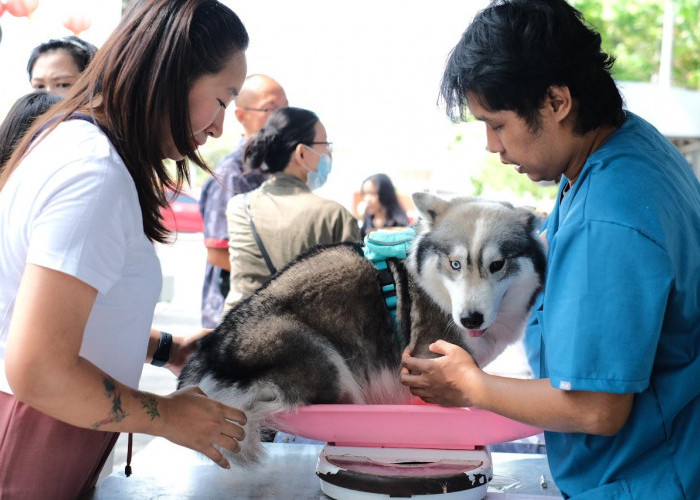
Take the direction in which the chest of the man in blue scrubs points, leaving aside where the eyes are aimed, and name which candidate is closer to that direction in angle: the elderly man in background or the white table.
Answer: the white table

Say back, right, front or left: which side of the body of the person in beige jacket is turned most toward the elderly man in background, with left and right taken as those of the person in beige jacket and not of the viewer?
left

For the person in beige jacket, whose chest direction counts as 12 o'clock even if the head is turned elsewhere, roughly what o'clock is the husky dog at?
The husky dog is roughly at 4 o'clock from the person in beige jacket.

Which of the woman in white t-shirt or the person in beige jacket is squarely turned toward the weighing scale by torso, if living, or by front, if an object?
the woman in white t-shirt

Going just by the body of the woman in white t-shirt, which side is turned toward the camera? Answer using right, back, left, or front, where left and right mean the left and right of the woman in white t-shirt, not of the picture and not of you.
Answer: right

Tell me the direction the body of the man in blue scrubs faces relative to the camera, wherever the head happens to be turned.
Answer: to the viewer's left

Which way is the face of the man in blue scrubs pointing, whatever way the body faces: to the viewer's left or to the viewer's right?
to the viewer's left

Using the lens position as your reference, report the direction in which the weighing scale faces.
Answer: facing the viewer

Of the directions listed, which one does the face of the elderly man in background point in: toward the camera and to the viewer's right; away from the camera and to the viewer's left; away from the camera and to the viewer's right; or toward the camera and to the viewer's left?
toward the camera and to the viewer's right
